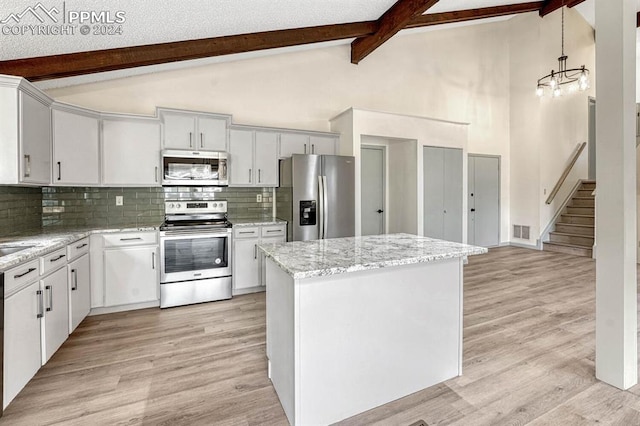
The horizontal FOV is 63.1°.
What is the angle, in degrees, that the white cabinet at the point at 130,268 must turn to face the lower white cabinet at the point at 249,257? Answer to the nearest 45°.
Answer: approximately 45° to its left

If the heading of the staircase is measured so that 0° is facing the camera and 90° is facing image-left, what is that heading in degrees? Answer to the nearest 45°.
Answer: approximately 45°

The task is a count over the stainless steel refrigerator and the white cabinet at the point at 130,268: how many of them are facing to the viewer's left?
0

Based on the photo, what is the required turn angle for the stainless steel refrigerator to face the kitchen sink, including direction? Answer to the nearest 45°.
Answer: approximately 90° to its right

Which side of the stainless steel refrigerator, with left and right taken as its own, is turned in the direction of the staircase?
left

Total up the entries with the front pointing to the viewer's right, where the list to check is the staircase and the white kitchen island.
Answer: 0

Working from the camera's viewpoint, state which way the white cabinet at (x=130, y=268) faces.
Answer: facing the viewer and to the right of the viewer

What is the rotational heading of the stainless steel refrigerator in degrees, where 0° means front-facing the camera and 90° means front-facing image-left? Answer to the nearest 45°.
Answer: approximately 315°

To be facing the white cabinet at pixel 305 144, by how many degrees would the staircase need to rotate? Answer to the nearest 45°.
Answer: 0° — it already faces it

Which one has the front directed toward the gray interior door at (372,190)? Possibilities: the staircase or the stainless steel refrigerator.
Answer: the staircase

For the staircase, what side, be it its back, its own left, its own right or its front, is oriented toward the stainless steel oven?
front

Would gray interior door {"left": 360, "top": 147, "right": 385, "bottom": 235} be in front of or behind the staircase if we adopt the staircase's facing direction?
in front
